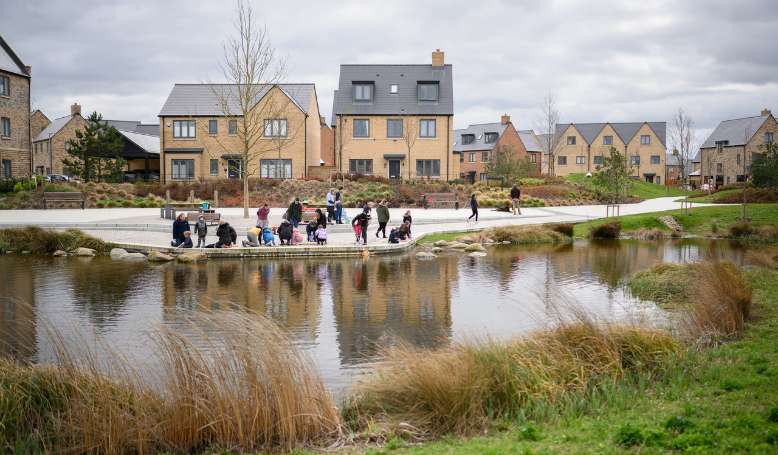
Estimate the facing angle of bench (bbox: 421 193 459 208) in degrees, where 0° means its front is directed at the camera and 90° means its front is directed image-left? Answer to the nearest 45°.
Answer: approximately 0°

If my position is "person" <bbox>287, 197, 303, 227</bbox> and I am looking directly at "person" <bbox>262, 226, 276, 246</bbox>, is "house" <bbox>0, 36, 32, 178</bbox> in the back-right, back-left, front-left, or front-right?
back-right

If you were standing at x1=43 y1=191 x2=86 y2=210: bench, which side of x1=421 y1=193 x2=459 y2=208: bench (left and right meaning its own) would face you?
right

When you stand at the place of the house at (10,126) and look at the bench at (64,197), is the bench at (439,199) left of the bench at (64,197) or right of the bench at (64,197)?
left

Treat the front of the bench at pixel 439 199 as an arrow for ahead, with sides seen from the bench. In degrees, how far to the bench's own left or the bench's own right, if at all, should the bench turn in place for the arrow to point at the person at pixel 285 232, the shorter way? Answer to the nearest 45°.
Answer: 0° — it already faces them

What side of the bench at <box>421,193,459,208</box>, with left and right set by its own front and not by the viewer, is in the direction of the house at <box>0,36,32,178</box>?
right

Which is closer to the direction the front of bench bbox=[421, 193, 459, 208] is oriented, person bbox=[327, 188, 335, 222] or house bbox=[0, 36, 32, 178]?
the person

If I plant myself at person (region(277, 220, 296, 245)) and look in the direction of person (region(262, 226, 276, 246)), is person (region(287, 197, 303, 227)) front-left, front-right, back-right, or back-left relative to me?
back-right

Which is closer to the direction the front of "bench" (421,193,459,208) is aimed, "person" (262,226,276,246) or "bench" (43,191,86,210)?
the person

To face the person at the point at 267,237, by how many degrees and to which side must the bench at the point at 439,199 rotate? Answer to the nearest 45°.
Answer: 0° — it already faces them

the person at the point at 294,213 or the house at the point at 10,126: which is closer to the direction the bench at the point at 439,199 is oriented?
the person

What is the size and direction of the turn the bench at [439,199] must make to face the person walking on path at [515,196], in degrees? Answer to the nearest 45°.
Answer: approximately 45° to its left

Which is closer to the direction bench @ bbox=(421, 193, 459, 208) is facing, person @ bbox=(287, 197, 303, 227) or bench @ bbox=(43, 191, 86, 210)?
the person

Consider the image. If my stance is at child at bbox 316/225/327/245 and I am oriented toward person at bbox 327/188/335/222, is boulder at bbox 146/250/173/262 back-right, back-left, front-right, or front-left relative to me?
back-left
